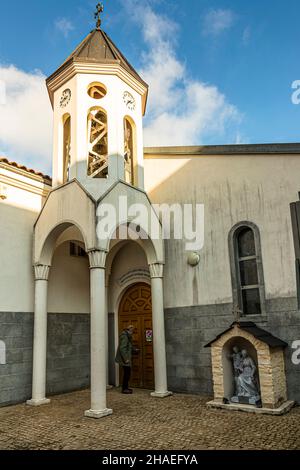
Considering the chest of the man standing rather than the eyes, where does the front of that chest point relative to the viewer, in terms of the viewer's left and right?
facing to the right of the viewer
